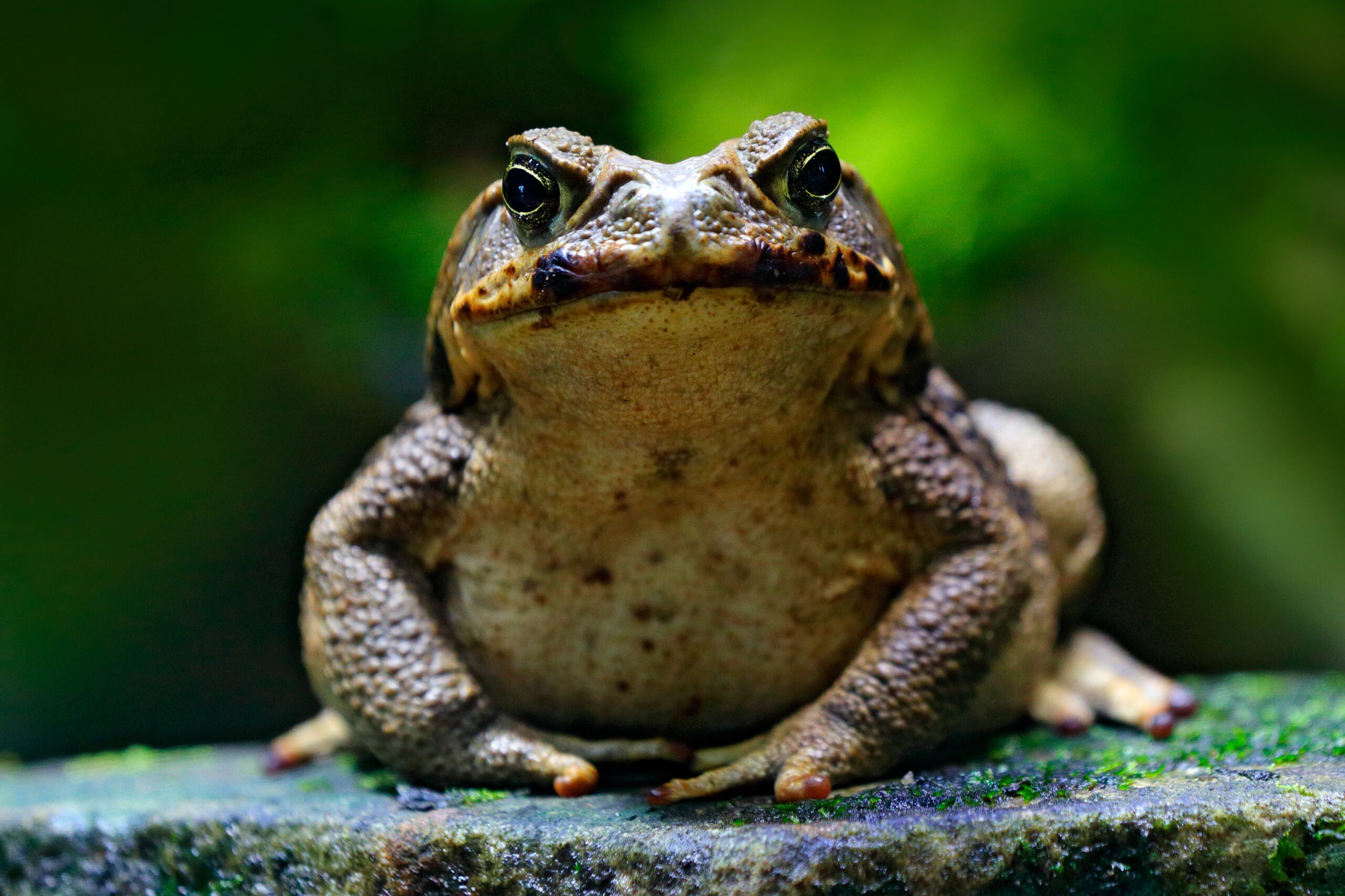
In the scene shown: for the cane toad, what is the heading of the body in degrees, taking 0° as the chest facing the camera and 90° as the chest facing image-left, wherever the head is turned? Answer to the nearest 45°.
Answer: approximately 0°
